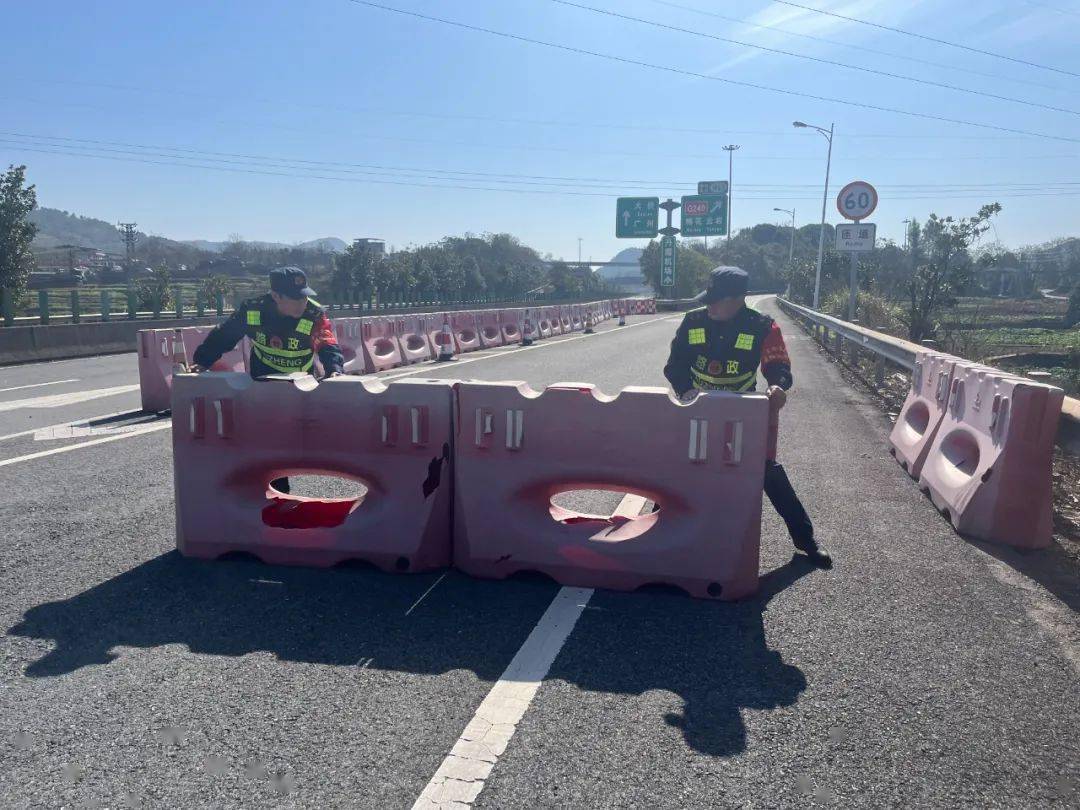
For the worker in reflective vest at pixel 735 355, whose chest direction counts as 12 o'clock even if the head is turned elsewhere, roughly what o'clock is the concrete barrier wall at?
The concrete barrier wall is roughly at 4 o'clock from the worker in reflective vest.

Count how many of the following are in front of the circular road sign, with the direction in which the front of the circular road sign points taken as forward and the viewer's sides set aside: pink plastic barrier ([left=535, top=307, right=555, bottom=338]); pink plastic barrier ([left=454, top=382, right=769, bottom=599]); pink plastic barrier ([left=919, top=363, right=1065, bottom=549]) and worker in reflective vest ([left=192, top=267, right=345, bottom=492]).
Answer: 3

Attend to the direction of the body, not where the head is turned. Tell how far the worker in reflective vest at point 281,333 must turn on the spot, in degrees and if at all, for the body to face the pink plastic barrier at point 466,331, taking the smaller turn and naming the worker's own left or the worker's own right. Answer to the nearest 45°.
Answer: approximately 180°

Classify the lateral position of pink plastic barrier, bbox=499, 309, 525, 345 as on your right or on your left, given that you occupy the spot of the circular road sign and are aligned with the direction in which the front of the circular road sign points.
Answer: on your right

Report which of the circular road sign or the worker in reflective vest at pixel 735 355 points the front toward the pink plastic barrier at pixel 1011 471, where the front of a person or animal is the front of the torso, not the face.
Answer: the circular road sign

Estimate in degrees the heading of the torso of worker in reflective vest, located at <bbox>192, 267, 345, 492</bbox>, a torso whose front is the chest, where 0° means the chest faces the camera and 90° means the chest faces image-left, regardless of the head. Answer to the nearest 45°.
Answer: approximately 0°

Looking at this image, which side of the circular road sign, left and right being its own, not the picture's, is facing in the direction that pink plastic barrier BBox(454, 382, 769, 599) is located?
front

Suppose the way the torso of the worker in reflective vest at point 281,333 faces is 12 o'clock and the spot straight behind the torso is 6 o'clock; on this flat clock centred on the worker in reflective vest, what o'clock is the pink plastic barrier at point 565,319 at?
The pink plastic barrier is roughly at 7 o'clock from the worker in reflective vest.

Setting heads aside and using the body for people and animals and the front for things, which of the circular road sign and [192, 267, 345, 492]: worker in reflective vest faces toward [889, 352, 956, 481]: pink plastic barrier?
the circular road sign

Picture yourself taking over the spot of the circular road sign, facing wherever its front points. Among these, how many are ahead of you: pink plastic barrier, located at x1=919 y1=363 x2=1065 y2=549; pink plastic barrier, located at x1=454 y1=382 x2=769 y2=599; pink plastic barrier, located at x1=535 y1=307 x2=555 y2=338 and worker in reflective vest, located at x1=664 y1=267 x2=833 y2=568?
3

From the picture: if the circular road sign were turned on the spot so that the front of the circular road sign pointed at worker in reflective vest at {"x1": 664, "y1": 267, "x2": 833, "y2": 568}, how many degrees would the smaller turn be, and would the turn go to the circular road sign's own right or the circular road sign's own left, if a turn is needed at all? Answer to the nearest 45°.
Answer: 0° — it already faces them

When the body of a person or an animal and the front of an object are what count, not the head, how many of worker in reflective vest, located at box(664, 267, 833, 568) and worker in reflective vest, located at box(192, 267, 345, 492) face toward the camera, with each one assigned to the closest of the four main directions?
2

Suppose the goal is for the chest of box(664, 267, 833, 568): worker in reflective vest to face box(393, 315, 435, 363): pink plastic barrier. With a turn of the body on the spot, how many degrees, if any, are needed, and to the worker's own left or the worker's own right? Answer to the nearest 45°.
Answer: approximately 135° to the worker's own right
